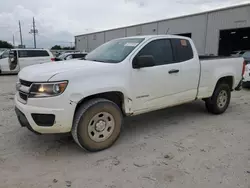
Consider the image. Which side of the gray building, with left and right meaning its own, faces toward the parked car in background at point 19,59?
front

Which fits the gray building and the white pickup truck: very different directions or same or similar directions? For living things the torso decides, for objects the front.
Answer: same or similar directions

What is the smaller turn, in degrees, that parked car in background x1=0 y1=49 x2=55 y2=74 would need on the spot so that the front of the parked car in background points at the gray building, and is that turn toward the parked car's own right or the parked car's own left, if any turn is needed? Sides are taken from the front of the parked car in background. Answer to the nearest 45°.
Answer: approximately 180°

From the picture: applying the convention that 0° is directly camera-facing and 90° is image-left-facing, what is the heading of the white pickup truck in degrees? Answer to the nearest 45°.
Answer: approximately 45°

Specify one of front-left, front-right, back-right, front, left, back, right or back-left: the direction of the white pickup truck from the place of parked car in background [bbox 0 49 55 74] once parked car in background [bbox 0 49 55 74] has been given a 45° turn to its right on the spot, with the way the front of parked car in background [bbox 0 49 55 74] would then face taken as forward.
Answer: back-left

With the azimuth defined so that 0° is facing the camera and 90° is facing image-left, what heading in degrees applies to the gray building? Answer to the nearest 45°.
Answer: approximately 45°

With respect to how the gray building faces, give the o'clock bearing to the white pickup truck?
The white pickup truck is roughly at 11 o'clock from the gray building.

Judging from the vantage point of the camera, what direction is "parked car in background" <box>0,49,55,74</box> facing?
facing to the left of the viewer
